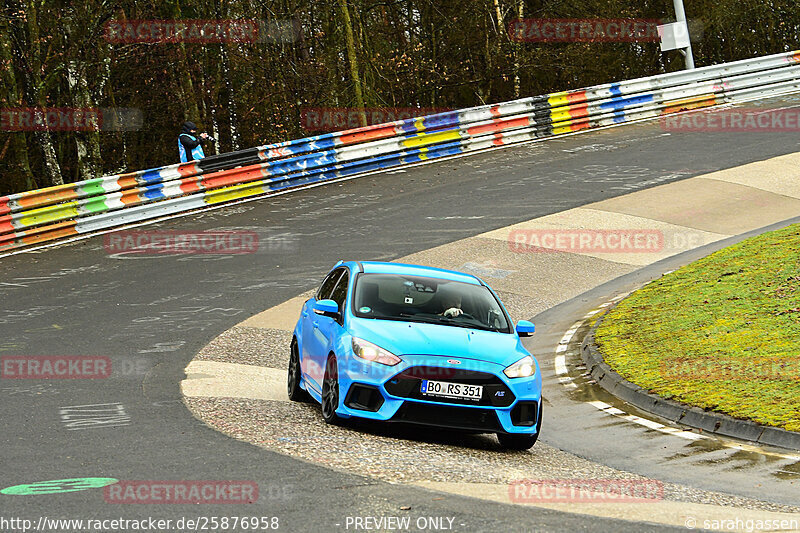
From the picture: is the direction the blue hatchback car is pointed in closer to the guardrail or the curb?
the curb

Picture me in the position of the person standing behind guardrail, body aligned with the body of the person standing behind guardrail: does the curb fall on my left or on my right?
on my right

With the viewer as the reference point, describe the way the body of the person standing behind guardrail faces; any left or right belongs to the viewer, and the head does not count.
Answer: facing to the right of the viewer

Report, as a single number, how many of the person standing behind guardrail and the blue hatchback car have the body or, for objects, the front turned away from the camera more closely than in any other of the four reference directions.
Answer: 0

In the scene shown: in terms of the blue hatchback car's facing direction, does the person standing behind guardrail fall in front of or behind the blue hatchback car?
behind
